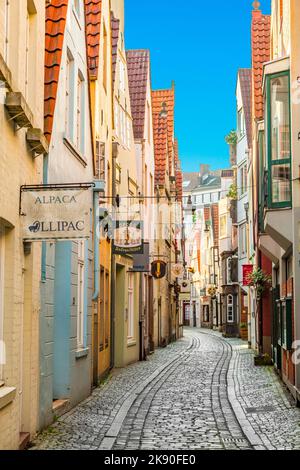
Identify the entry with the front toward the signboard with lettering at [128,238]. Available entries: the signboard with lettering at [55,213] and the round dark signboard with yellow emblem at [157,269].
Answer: the round dark signboard with yellow emblem at [157,269]

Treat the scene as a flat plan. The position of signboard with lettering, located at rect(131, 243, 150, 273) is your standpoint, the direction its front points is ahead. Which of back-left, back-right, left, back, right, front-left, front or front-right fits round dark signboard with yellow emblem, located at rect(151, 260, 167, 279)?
back

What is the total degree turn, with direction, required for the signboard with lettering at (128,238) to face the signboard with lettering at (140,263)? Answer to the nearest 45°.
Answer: approximately 180°

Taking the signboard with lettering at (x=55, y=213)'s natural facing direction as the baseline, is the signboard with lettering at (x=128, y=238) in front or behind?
behind

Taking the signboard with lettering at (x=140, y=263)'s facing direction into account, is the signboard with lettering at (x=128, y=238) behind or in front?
in front

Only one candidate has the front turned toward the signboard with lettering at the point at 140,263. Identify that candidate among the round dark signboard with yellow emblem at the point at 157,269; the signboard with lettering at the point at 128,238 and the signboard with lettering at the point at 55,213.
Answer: the round dark signboard with yellow emblem at the point at 157,269

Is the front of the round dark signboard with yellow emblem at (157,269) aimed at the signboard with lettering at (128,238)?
yes

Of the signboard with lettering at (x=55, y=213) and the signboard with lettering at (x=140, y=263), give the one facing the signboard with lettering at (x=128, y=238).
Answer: the signboard with lettering at (x=140, y=263)

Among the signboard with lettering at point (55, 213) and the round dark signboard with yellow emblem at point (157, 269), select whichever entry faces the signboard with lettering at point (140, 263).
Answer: the round dark signboard with yellow emblem at point (157, 269)

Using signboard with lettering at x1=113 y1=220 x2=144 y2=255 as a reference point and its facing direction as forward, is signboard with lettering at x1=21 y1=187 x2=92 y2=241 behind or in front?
in front

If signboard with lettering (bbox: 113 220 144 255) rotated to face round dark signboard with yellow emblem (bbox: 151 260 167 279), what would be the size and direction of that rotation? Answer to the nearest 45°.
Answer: approximately 180°
